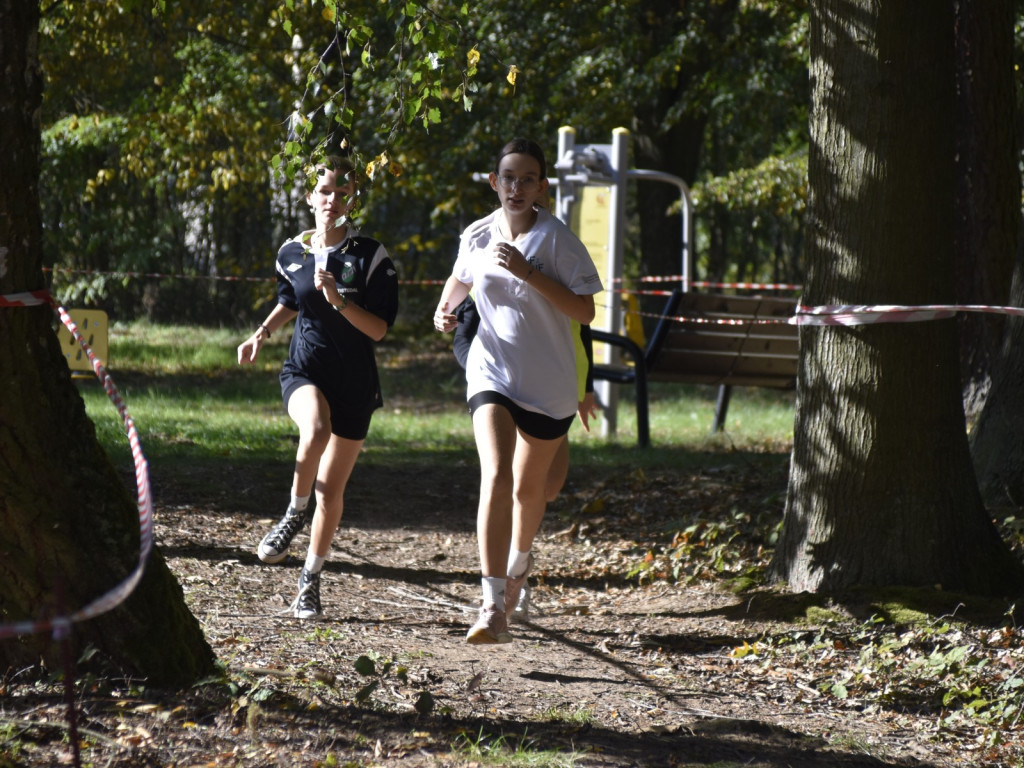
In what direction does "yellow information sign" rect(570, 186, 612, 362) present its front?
toward the camera

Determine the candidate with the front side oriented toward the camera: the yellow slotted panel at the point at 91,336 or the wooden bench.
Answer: the yellow slotted panel

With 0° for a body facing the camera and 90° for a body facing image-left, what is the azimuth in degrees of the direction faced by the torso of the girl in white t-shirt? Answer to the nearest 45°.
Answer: approximately 0°

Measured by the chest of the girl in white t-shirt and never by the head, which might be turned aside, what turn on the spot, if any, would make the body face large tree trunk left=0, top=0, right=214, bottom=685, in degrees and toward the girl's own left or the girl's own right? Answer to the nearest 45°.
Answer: approximately 45° to the girl's own right

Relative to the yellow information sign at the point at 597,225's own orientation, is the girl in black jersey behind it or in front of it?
in front

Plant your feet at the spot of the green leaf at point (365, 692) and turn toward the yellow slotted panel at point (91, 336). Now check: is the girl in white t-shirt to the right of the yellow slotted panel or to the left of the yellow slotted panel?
right

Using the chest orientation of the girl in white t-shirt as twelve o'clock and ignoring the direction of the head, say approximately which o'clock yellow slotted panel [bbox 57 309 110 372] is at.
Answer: The yellow slotted panel is roughly at 5 o'clock from the girl in white t-shirt.

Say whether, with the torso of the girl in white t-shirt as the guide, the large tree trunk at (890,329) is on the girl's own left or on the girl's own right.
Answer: on the girl's own left

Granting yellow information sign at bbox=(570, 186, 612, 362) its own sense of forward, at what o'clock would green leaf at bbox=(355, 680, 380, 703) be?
The green leaf is roughly at 12 o'clock from the yellow information sign.

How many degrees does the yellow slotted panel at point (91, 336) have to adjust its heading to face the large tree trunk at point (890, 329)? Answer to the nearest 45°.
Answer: approximately 45° to its left

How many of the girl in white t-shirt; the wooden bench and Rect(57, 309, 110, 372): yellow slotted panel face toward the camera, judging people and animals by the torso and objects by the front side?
2

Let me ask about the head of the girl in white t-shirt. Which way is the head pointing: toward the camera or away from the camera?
toward the camera

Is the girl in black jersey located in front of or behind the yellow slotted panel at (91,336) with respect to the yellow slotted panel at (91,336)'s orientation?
in front

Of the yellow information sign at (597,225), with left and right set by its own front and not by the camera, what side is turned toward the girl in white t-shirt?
front

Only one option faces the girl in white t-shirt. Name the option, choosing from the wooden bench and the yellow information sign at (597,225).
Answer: the yellow information sign
